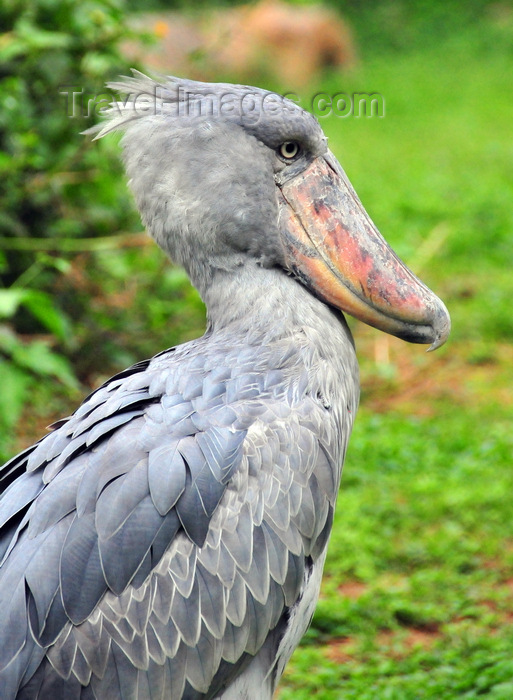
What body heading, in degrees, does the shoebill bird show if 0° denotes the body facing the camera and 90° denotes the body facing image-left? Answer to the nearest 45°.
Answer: approximately 270°
